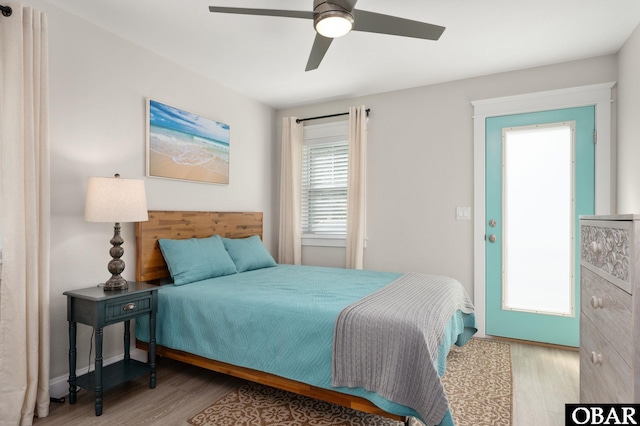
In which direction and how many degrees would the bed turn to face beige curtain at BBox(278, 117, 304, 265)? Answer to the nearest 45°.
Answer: approximately 135° to its left

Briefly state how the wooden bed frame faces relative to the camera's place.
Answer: facing the viewer and to the right of the viewer

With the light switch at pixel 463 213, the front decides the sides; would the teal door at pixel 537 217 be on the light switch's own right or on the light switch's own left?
on the light switch's own left

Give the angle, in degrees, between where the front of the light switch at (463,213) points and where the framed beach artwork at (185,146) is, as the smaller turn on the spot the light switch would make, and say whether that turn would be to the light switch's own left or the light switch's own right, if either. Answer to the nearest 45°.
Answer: approximately 45° to the light switch's own right

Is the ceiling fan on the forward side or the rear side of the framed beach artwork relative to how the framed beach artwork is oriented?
on the forward side

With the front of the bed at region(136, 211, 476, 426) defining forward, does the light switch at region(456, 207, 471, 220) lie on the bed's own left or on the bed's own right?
on the bed's own left

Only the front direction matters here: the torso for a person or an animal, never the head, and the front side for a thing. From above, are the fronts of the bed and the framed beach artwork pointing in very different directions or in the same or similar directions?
same or similar directions

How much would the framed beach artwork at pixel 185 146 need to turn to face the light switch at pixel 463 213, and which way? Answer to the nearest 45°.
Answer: approximately 45° to its left

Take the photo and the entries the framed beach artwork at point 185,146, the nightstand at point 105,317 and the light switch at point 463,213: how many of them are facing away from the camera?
0

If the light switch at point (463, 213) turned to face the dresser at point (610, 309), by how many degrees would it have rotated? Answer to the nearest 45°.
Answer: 0° — it already faces it

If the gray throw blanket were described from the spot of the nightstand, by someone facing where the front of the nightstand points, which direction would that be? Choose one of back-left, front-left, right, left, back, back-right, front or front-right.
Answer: front

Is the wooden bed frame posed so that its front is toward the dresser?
yes

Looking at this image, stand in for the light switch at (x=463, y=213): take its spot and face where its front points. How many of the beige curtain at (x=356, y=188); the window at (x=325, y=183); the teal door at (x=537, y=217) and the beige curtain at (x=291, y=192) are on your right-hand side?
3

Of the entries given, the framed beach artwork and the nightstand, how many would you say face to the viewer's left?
0

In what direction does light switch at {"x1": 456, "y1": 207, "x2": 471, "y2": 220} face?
toward the camera

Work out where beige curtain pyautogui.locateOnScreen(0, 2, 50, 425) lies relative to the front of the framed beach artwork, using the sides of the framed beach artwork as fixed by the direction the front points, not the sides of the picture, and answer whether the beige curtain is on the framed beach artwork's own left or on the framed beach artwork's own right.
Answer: on the framed beach artwork's own right

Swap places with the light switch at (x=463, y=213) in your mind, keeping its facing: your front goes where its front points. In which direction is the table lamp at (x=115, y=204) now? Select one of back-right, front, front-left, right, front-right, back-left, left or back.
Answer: front-right
